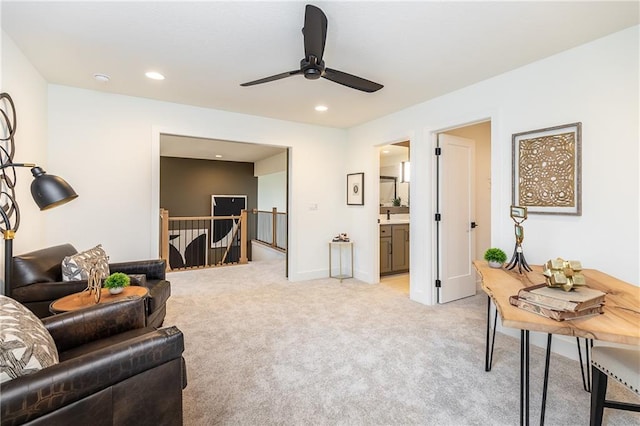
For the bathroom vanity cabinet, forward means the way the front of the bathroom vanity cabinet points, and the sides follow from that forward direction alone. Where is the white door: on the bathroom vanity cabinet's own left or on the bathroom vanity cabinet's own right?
on the bathroom vanity cabinet's own left

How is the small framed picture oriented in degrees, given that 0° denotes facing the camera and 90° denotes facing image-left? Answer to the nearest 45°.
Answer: approximately 45°

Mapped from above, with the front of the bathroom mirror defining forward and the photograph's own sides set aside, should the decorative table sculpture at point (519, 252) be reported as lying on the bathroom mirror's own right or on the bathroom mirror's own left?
on the bathroom mirror's own left

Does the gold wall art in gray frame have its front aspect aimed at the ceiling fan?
yes
